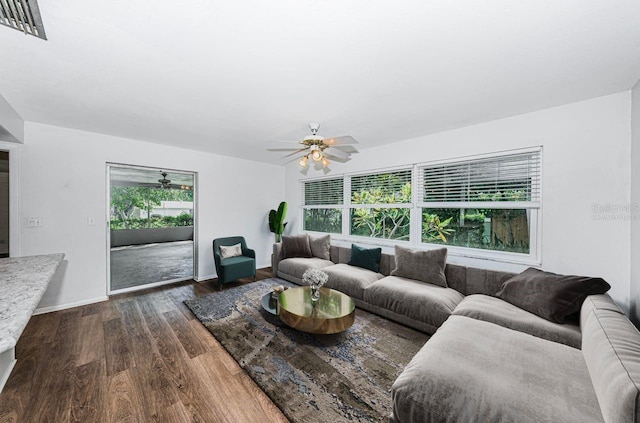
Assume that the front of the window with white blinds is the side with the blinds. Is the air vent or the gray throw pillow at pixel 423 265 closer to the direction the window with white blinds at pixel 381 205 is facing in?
the air vent

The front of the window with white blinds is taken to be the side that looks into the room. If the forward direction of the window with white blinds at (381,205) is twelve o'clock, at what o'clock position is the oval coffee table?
The oval coffee table is roughly at 11 o'clock from the window with white blinds.

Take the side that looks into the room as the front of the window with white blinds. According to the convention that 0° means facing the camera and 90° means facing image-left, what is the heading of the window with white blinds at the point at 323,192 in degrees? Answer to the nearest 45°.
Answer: approximately 45°

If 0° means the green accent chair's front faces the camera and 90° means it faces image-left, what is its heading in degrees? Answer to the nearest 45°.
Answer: approximately 315°

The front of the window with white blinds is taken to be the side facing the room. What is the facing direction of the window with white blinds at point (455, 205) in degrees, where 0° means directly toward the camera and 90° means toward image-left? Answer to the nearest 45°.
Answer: approximately 45°

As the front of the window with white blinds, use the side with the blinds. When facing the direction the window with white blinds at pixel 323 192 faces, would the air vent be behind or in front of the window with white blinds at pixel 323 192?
in front

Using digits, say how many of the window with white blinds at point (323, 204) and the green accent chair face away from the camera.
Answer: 0

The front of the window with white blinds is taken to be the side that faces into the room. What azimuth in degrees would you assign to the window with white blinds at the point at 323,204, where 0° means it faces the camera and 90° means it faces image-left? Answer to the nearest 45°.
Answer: approximately 45°

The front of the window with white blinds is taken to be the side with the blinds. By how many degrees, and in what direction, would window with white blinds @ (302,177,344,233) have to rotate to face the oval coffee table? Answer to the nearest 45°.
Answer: approximately 45° to its left
